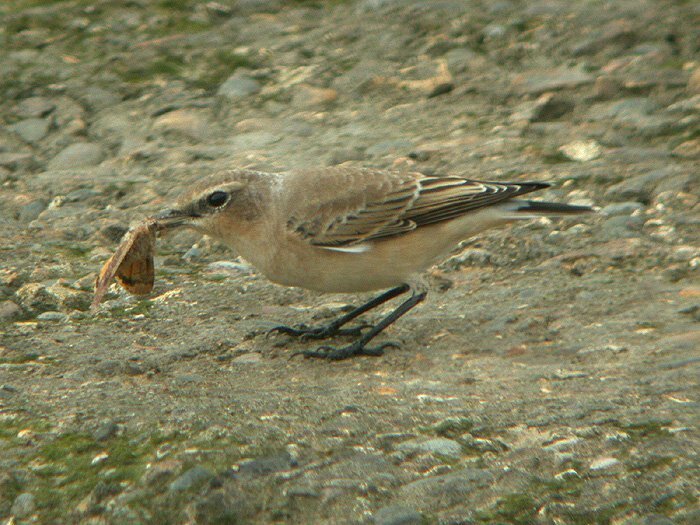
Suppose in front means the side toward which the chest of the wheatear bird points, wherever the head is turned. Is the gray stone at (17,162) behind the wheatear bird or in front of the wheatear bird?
in front

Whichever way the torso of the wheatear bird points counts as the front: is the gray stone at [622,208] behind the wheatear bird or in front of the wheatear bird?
behind

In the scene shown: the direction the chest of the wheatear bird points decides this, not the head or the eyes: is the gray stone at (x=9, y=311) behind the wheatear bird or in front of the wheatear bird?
in front

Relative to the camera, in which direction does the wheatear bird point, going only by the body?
to the viewer's left

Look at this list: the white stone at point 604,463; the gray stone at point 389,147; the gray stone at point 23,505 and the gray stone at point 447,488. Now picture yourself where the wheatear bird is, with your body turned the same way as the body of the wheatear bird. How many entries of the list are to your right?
1

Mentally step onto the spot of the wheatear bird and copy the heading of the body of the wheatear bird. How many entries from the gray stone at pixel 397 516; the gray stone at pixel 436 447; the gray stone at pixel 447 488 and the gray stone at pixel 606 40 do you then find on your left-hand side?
3

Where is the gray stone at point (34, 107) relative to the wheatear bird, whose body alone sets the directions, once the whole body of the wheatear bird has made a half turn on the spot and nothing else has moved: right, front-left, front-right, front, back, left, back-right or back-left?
back-left

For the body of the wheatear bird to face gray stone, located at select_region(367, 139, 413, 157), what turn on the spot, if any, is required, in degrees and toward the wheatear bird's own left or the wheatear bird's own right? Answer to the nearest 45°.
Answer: approximately 90° to the wheatear bird's own right

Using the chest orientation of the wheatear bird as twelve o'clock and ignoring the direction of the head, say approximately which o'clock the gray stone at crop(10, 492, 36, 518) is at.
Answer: The gray stone is roughly at 10 o'clock from the wheatear bird.

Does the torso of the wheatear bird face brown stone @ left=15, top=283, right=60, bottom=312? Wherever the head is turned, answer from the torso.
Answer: yes

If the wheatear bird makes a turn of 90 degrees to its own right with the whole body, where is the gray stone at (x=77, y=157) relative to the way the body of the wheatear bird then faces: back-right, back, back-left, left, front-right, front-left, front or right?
front-left
